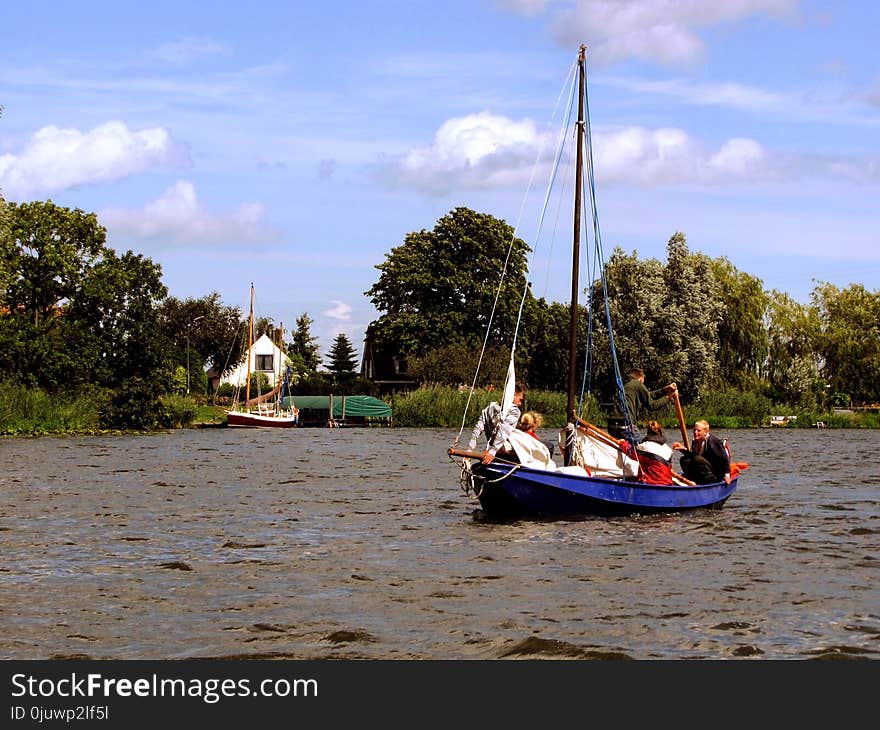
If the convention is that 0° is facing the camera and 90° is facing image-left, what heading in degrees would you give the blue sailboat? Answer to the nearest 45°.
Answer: approximately 45°
